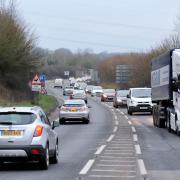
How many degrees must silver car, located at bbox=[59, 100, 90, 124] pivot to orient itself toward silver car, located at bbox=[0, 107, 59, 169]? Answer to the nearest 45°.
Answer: approximately 180°

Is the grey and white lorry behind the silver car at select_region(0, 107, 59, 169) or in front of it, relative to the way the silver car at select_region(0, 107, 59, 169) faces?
in front

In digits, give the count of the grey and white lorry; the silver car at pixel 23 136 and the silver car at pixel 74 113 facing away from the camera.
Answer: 2

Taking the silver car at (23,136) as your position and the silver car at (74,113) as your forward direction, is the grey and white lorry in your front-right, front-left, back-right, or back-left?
front-right

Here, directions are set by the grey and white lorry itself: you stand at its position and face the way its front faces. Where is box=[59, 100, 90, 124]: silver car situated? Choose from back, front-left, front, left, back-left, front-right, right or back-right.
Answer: back

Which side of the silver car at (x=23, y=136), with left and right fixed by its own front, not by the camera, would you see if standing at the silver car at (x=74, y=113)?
front

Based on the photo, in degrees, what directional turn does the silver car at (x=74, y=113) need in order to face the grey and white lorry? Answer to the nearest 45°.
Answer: approximately 135° to its right

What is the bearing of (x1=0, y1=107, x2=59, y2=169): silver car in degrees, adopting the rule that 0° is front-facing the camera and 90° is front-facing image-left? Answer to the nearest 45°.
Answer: approximately 180°

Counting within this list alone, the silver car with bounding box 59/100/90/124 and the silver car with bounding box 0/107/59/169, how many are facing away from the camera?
2

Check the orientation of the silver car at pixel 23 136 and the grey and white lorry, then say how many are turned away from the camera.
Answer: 1

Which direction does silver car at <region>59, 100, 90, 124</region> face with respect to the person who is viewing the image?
facing away from the viewer

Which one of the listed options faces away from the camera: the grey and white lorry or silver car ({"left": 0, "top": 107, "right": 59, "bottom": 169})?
the silver car

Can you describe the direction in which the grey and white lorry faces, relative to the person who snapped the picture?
facing the viewer and to the right of the viewer

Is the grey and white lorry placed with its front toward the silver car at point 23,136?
no
